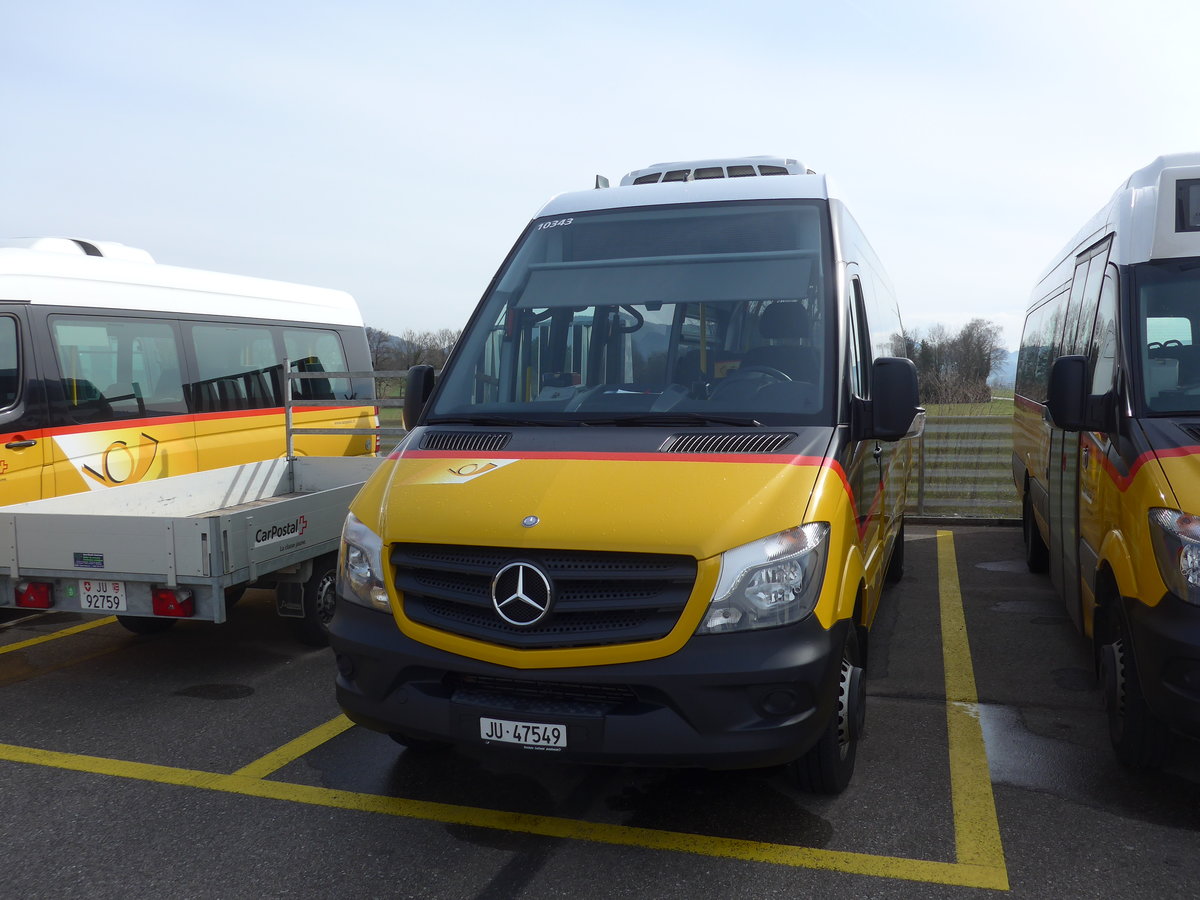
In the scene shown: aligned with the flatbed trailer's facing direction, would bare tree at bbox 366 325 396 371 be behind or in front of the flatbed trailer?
in front

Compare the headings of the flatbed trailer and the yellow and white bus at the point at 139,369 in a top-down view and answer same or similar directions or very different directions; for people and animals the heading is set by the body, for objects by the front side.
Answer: very different directions

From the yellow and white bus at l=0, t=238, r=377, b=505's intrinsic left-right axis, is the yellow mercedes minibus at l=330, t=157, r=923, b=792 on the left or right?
on its left

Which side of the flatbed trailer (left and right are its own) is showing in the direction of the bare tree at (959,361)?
front

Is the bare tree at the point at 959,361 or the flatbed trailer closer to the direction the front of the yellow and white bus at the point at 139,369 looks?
the flatbed trailer

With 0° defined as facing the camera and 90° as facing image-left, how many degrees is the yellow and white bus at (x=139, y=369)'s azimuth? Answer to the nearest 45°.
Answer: approximately 45°

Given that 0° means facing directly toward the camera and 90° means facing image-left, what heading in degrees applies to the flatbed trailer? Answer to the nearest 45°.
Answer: approximately 225°

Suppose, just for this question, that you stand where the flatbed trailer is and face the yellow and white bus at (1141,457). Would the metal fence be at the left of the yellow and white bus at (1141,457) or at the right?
left

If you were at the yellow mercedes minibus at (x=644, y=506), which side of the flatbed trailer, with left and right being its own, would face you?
right

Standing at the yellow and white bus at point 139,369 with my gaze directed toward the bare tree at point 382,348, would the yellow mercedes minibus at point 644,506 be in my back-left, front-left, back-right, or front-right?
back-right

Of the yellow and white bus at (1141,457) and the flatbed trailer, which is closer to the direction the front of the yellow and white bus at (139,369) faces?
the flatbed trailer

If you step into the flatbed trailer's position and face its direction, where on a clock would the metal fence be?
The metal fence is roughly at 1 o'clock from the flatbed trailer.

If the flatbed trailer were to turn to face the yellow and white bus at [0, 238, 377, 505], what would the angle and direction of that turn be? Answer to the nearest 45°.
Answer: approximately 45° to its left
